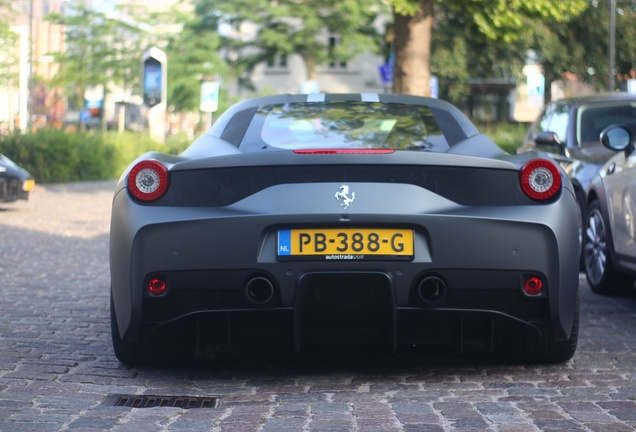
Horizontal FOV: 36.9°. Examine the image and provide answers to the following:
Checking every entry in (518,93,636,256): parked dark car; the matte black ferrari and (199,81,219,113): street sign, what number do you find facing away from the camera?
1

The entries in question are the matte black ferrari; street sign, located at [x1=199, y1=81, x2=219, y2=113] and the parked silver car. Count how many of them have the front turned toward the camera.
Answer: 1

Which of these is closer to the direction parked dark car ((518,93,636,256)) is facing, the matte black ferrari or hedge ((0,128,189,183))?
the matte black ferrari

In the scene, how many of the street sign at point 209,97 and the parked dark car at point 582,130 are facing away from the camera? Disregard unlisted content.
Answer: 0

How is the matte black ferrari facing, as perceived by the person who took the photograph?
facing away from the viewer

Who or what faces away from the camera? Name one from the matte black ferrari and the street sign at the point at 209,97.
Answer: the matte black ferrari

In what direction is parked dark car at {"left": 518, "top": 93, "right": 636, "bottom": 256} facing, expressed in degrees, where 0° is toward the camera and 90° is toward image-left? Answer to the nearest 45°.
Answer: approximately 315°
